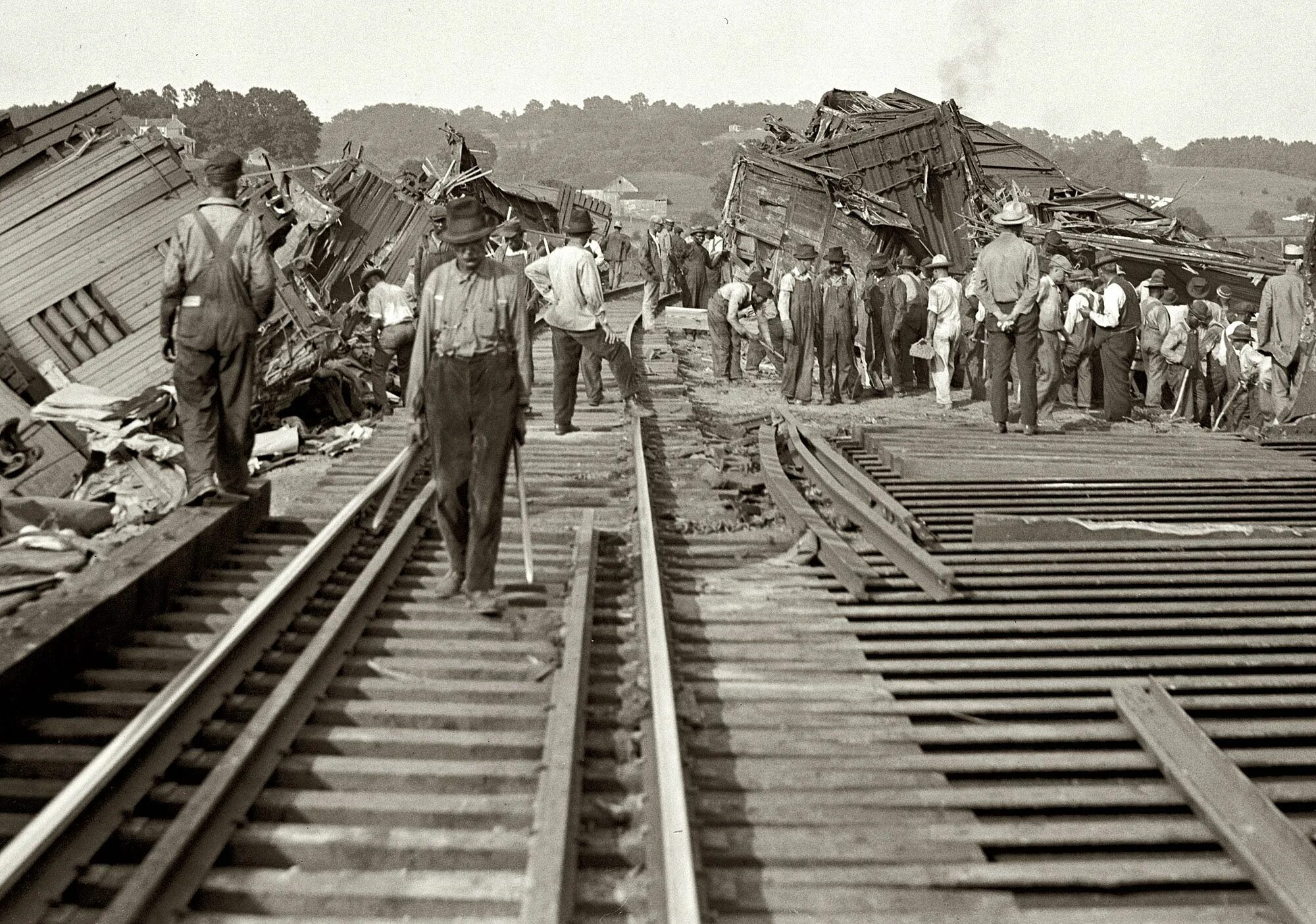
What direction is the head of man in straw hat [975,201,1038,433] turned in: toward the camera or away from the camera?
away from the camera

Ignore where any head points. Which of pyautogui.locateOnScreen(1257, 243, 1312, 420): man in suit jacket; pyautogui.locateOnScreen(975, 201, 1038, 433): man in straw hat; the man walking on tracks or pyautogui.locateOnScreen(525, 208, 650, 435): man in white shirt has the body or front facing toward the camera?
the man walking on tracks

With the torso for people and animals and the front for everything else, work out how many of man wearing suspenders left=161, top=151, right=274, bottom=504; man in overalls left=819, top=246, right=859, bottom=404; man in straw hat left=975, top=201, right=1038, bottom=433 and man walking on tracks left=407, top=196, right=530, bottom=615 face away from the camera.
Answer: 2

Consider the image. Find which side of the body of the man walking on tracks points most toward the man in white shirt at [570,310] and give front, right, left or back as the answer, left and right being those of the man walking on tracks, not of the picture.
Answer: back

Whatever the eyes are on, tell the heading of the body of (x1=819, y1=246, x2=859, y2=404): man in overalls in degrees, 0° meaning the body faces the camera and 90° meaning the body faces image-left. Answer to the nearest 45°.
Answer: approximately 0°

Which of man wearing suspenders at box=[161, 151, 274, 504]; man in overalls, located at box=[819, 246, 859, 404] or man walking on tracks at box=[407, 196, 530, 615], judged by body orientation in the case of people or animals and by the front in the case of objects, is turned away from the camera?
the man wearing suspenders

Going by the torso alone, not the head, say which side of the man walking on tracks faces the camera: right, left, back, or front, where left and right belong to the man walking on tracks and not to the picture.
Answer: front

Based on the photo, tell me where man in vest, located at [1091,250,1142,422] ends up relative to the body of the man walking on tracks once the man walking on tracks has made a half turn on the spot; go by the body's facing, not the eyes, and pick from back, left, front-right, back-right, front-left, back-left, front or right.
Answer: front-right

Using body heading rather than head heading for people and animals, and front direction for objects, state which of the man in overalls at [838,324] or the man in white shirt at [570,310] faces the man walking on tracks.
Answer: the man in overalls

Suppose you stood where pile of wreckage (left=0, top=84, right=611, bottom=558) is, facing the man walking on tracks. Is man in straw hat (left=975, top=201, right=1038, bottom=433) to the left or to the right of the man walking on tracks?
left

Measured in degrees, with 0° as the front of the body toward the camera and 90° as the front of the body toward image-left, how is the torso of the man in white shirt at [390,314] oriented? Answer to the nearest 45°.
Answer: approximately 135°

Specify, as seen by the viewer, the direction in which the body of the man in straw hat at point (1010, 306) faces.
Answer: away from the camera

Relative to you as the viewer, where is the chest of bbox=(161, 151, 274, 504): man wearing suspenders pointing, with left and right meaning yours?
facing away from the viewer

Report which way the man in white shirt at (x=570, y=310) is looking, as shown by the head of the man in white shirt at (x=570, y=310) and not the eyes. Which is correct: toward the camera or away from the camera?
away from the camera

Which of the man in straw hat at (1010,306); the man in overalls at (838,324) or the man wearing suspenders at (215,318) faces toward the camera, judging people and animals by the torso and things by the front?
the man in overalls
